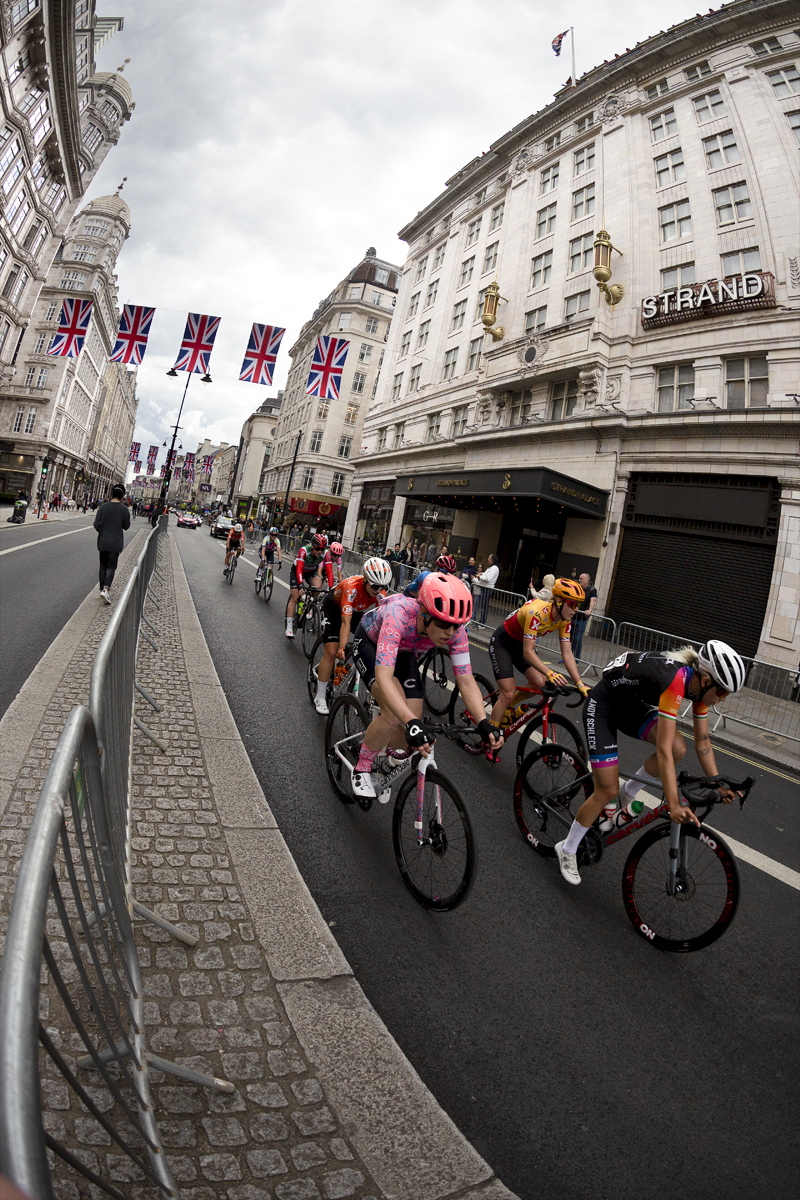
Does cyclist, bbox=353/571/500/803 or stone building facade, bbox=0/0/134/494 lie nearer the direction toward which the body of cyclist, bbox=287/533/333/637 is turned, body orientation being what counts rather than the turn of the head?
the cyclist

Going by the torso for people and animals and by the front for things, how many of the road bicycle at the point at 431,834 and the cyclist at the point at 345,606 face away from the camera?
0

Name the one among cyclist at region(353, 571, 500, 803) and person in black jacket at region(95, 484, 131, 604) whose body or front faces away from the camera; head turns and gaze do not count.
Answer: the person in black jacket

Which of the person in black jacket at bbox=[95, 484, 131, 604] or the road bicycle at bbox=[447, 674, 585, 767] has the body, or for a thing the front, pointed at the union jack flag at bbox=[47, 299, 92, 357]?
the person in black jacket

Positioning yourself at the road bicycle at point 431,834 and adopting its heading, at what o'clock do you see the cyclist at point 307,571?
The cyclist is roughly at 7 o'clock from the road bicycle.

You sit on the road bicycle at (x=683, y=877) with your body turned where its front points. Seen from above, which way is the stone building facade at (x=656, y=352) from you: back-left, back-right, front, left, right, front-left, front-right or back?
back-left

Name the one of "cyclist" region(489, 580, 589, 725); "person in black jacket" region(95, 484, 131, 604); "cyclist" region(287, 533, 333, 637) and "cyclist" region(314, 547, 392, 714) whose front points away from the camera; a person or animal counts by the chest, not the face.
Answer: the person in black jacket

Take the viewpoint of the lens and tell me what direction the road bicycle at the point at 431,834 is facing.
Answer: facing the viewer and to the right of the viewer

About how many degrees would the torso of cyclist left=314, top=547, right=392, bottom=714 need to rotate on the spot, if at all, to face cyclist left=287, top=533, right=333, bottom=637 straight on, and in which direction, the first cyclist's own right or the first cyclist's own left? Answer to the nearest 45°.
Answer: approximately 135° to the first cyclist's own left

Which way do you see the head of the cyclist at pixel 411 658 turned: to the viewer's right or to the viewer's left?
to the viewer's right

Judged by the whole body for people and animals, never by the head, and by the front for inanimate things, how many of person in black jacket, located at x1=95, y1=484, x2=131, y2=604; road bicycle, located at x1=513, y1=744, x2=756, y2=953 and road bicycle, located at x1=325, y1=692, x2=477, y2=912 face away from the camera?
1

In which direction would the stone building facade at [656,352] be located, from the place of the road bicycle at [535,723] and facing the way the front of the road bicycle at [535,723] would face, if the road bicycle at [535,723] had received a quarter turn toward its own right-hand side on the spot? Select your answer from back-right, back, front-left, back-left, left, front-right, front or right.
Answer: back-right
